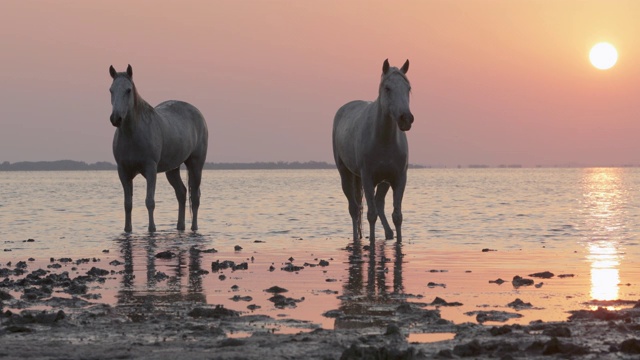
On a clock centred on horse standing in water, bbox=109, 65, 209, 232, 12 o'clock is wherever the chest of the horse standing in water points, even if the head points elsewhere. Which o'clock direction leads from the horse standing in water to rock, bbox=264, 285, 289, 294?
The rock is roughly at 10 o'clock from the horse standing in water.

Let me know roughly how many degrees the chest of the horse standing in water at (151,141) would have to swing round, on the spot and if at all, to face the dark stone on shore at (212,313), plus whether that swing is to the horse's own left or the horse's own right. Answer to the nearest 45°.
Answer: approximately 45° to the horse's own left

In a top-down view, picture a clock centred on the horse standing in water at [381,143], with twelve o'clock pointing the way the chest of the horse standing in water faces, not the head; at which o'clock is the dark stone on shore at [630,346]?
The dark stone on shore is roughly at 1 o'clock from the horse standing in water.

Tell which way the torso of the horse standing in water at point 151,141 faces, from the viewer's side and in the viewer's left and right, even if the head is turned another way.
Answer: facing the viewer and to the left of the viewer

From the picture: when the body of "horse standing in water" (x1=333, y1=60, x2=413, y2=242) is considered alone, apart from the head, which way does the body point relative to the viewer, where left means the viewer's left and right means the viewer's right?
facing the viewer and to the right of the viewer

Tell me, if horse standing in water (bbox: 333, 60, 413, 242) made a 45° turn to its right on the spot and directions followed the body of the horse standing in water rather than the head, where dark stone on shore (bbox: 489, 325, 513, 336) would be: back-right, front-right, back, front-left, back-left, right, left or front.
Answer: front

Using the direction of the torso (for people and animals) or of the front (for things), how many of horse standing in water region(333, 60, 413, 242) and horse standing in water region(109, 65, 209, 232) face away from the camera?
0

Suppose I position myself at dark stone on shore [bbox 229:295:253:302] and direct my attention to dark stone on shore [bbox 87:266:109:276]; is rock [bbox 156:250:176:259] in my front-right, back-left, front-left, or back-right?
front-right

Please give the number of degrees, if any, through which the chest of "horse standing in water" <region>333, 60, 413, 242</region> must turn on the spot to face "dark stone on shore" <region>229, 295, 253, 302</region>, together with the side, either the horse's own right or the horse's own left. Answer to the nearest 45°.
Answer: approximately 45° to the horse's own right

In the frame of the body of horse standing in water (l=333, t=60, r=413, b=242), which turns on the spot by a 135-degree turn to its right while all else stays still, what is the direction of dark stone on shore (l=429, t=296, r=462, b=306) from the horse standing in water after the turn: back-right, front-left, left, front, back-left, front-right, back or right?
left

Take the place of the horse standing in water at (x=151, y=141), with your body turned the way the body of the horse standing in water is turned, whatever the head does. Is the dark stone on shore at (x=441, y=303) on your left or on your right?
on your left

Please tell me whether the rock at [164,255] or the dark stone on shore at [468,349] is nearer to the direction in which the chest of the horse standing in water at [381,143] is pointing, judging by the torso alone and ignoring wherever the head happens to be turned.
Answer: the dark stone on shore

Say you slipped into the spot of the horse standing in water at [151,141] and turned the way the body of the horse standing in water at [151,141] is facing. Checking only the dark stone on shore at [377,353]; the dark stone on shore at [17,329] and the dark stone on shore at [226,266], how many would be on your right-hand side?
0

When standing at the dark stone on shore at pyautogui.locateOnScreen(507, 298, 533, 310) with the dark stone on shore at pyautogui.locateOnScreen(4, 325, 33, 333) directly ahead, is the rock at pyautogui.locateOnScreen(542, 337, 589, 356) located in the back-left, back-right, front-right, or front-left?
front-left

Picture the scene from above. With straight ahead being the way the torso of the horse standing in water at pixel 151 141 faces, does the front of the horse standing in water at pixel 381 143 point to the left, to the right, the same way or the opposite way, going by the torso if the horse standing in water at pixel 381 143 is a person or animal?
to the left

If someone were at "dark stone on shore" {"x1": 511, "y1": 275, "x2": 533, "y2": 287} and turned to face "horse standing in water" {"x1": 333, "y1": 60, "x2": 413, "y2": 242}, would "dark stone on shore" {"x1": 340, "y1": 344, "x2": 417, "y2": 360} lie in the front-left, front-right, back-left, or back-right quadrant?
back-left

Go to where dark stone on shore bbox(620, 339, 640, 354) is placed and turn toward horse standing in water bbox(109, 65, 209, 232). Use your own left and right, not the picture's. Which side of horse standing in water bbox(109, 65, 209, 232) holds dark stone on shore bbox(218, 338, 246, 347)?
left
